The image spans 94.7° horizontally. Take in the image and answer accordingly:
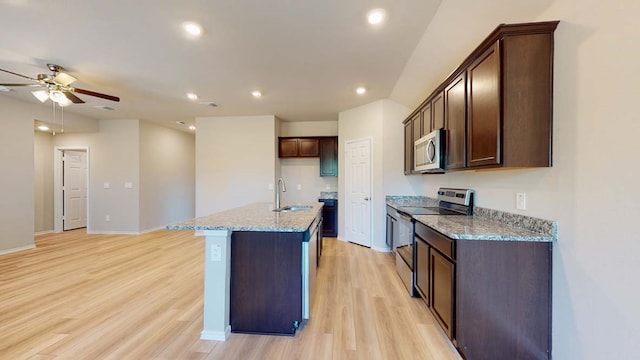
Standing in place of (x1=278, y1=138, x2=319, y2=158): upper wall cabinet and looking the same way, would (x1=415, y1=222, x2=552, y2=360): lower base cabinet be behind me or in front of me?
in front

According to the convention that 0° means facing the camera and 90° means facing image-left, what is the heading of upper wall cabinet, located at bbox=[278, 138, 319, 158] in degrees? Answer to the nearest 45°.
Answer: approximately 0°

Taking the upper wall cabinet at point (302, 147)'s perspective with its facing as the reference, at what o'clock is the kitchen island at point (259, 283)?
The kitchen island is roughly at 12 o'clock from the upper wall cabinet.

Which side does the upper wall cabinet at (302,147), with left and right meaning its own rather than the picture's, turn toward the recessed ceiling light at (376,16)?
front

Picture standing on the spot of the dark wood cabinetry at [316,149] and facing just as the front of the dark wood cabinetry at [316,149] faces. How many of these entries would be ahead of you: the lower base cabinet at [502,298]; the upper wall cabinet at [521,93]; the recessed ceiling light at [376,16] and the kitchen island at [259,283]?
4

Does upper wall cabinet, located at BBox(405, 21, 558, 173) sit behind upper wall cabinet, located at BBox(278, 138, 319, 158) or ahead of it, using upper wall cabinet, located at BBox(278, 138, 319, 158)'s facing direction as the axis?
ahead

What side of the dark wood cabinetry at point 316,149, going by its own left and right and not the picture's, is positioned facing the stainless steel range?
front

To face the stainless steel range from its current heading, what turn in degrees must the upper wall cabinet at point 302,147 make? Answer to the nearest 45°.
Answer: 0° — it already faces it
